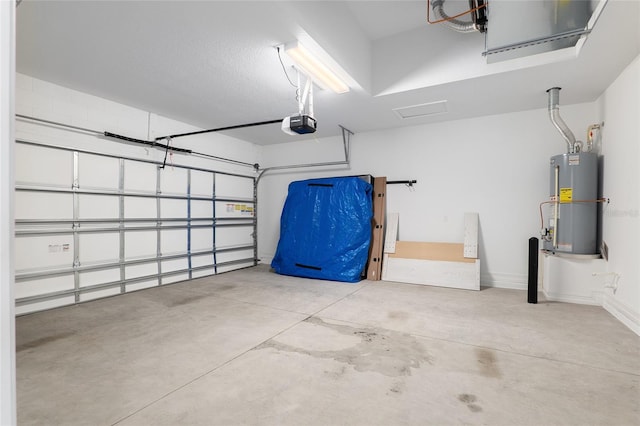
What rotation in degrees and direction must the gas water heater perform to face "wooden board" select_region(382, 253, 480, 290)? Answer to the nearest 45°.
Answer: approximately 45° to its right

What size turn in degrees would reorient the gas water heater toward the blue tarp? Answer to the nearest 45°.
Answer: approximately 45° to its right

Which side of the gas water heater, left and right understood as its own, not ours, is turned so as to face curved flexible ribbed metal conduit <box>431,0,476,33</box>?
front

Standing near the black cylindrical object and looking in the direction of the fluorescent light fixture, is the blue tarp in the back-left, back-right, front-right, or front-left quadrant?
front-right

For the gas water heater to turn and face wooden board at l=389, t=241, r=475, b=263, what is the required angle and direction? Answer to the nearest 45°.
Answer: approximately 45° to its right

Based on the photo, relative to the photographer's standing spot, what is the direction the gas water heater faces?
facing the viewer and to the left of the viewer

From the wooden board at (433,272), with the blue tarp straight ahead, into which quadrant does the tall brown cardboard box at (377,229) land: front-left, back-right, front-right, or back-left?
front-right

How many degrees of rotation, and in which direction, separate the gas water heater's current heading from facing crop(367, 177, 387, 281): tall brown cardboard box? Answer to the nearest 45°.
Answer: approximately 45° to its right

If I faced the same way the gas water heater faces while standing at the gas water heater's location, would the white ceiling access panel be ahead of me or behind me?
ahead
